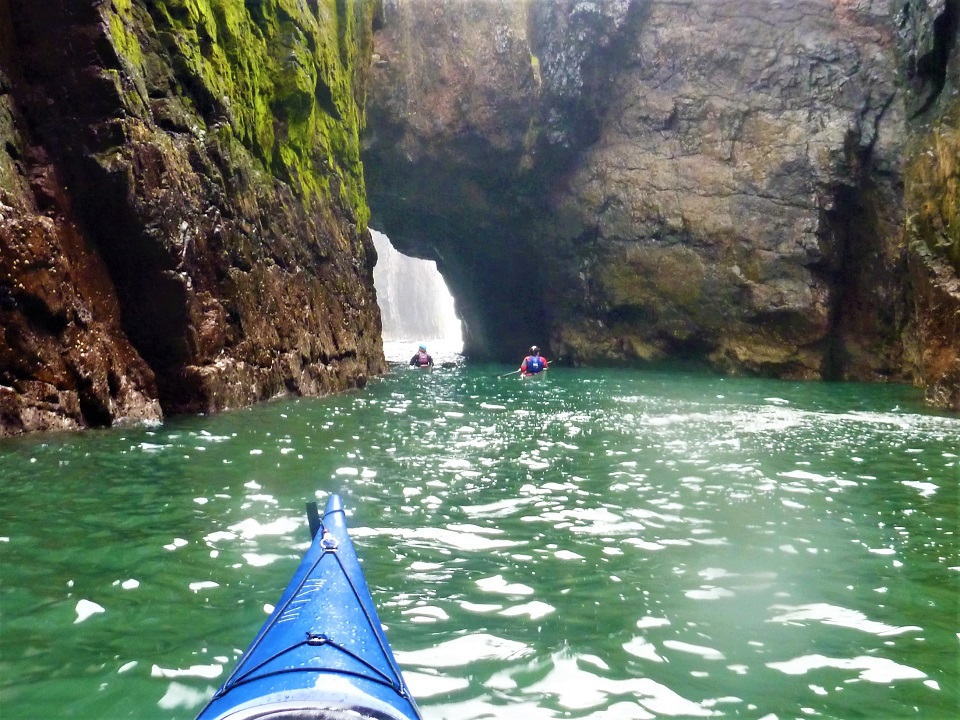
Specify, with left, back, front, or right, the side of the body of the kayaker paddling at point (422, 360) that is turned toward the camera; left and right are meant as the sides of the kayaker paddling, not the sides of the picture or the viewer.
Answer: back
